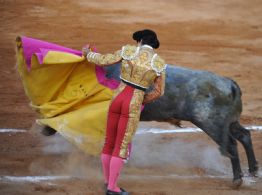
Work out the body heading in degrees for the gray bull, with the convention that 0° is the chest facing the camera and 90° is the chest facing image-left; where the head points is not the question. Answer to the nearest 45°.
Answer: approximately 90°
